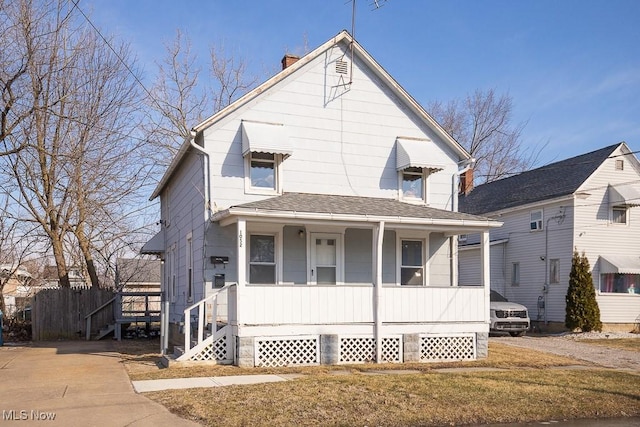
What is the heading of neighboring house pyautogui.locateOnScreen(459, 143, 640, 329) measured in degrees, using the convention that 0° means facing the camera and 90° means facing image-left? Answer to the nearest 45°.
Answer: approximately 315°

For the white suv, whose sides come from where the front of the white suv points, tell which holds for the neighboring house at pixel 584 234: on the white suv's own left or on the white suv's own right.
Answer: on the white suv's own left

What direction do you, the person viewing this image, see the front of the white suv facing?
facing the viewer and to the right of the viewer

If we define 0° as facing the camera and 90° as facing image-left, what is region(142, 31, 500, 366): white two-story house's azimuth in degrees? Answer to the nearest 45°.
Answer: approximately 0°

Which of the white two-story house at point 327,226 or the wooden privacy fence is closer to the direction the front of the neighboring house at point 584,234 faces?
the white two-story house

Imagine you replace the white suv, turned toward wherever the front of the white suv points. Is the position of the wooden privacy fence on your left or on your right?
on your right

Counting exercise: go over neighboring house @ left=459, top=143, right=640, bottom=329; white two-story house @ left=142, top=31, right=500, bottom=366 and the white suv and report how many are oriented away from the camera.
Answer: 0

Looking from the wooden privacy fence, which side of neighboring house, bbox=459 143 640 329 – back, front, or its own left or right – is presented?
right

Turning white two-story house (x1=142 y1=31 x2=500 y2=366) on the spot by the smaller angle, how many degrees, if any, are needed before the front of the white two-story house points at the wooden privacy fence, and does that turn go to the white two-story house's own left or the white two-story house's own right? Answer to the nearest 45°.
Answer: approximately 135° to the white two-story house's own right

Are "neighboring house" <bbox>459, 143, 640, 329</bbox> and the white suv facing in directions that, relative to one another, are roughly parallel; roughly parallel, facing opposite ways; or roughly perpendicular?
roughly parallel
